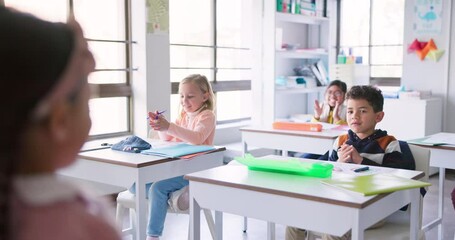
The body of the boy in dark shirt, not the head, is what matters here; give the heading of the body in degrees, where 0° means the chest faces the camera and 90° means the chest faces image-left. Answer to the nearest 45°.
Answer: approximately 45°

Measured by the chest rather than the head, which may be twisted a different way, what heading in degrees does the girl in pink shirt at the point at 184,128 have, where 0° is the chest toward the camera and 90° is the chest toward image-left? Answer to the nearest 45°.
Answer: approximately 45°

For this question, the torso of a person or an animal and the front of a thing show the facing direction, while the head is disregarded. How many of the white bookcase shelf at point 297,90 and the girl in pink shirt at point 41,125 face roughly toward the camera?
1

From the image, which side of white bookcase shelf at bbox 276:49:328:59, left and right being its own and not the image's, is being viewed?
front

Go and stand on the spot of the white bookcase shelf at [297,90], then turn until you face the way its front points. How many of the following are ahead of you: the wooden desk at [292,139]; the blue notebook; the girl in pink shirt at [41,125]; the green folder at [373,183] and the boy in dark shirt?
5

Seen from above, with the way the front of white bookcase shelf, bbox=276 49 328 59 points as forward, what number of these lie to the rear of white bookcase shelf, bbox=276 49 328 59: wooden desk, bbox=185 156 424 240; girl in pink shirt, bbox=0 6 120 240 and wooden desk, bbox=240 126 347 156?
0

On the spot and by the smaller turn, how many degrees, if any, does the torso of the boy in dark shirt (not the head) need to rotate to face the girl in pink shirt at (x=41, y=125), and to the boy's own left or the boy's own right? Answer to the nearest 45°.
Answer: approximately 45° to the boy's own left

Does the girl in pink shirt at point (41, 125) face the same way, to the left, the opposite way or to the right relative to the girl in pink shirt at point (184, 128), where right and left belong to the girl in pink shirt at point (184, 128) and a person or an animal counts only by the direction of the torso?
the opposite way

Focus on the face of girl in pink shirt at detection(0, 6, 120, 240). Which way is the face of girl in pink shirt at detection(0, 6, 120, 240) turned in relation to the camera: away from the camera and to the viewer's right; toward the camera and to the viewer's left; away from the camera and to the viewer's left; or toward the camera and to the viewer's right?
away from the camera and to the viewer's right

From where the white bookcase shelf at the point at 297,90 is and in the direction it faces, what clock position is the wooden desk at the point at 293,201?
The wooden desk is roughly at 12 o'clock from the white bookcase shelf.

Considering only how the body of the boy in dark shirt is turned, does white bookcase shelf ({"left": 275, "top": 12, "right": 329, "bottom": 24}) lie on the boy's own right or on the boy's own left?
on the boy's own right

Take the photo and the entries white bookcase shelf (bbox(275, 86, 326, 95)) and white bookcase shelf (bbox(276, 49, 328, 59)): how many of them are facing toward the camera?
2

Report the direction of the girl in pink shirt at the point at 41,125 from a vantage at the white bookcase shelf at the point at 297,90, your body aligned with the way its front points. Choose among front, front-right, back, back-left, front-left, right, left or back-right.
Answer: front

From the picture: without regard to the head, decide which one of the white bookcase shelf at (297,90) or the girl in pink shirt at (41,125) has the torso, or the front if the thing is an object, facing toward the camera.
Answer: the white bookcase shelf

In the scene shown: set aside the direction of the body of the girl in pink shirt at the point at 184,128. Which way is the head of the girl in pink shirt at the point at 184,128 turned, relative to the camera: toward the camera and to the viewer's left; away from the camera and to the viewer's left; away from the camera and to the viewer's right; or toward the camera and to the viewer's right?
toward the camera and to the viewer's left

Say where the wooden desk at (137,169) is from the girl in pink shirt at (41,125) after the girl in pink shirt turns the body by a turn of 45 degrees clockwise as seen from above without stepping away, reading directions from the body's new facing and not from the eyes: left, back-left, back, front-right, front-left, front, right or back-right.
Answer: left

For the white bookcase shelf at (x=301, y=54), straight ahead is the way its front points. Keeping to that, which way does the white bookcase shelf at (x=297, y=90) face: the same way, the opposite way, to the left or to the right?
the same way

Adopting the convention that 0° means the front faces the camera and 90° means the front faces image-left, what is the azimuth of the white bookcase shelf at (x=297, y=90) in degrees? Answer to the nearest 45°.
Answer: approximately 0°

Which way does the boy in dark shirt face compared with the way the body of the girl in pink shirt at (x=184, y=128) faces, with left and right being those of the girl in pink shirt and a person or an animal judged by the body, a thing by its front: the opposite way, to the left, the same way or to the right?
the same way

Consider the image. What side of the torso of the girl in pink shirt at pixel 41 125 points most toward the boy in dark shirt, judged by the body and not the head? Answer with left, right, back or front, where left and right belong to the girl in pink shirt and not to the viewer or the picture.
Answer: front

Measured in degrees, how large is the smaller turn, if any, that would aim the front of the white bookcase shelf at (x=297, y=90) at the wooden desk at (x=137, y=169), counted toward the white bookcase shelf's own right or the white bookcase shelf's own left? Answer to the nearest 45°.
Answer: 0° — it already faces it
